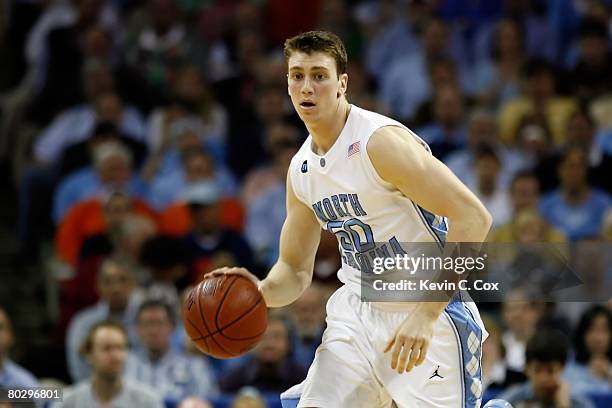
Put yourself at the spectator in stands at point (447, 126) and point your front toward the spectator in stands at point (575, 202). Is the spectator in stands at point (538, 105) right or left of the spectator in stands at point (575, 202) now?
left

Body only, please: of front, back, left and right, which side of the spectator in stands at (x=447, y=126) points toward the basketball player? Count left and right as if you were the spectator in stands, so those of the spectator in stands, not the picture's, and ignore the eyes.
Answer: front

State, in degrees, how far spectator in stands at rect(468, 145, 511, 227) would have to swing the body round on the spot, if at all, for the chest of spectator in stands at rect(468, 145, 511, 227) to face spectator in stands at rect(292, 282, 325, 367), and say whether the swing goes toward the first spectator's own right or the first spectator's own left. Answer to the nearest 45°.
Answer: approximately 45° to the first spectator's own right

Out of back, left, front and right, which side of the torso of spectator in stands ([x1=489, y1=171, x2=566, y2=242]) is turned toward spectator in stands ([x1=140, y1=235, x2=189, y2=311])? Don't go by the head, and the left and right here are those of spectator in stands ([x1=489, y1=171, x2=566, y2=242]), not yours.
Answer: right

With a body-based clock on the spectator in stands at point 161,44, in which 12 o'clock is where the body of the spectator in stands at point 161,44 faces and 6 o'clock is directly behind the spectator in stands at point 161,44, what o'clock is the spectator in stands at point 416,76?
the spectator in stands at point 416,76 is roughly at 10 o'clock from the spectator in stands at point 161,44.

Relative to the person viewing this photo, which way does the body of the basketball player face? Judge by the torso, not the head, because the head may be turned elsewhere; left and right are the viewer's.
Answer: facing the viewer and to the left of the viewer

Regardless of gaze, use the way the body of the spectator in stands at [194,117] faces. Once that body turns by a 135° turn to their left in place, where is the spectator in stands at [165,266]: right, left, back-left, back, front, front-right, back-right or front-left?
back-right

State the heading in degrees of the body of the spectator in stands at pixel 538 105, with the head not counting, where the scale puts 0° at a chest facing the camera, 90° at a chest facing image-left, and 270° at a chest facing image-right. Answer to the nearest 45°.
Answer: approximately 0°

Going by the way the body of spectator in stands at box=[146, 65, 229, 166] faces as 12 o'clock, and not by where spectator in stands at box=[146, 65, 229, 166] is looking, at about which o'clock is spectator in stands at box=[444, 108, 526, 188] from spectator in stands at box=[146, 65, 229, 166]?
spectator in stands at box=[444, 108, 526, 188] is roughly at 10 o'clock from spectator in stands at box=[146, 65, 229, 166].

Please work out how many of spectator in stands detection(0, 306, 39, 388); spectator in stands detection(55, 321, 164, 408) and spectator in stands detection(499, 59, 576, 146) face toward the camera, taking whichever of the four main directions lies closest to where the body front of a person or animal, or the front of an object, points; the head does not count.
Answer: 3
